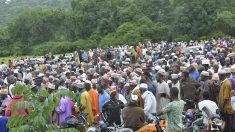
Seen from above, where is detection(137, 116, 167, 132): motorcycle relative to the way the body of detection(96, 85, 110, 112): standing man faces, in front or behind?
behind

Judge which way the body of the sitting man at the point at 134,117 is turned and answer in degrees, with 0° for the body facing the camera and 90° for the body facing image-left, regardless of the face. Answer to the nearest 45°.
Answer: approximately 180°

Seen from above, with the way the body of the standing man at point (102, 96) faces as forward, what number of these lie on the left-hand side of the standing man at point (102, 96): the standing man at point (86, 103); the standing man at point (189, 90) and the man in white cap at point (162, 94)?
1

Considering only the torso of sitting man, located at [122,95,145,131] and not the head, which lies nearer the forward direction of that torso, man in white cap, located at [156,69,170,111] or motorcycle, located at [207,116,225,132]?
the man in white cap

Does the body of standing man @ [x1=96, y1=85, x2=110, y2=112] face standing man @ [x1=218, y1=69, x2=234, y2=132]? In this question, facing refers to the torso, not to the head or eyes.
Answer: no

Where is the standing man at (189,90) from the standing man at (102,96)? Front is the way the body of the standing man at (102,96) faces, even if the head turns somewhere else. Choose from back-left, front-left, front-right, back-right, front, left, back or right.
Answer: back-right

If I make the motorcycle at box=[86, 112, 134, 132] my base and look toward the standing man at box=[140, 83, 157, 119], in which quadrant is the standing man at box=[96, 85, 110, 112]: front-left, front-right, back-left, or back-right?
front-left

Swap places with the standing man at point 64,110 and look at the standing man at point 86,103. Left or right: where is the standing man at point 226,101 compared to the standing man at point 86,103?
right

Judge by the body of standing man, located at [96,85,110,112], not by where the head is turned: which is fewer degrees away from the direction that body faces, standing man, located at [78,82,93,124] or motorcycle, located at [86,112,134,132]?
the standing man

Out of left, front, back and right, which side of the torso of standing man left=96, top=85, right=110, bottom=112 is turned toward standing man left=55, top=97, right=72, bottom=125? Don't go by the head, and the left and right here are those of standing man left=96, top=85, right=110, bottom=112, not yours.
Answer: left
